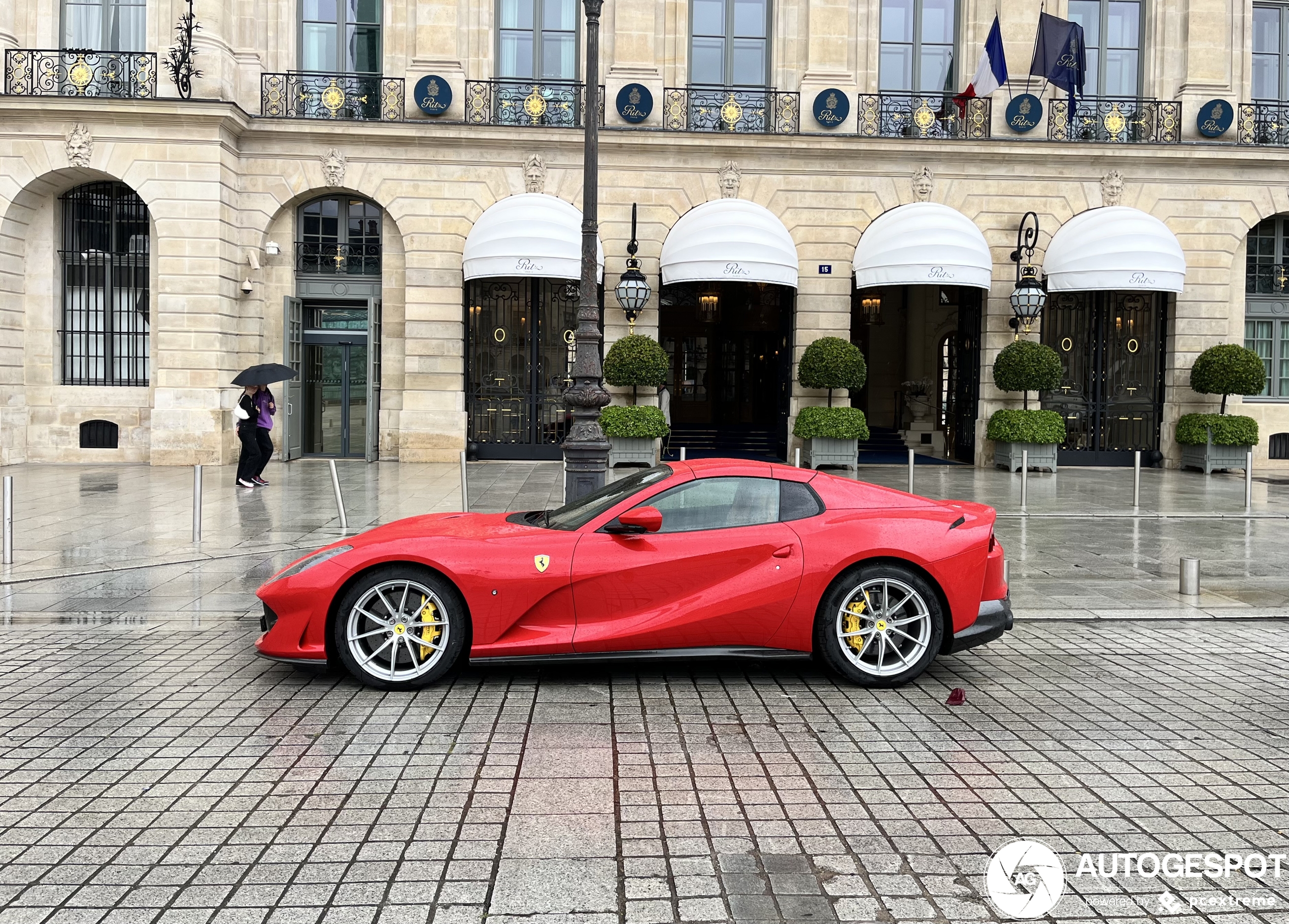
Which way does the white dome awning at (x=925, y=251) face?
toward the camera

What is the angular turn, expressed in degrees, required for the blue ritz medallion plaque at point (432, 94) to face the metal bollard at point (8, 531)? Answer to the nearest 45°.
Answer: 0° — it already faces it

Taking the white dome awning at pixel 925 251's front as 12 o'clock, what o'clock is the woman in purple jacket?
The woman in purple jacket is roughly at 2 o'clock from the white dome awning.

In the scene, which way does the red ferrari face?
to the viewer's left

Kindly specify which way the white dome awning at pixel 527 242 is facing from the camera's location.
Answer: facing the viewer

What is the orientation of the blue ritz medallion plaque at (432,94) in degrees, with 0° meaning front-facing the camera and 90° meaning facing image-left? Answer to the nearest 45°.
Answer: approximately 0°

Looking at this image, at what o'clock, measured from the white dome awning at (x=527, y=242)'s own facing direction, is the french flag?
The french flag is roughly at 9 o'clock from the white dome awning.

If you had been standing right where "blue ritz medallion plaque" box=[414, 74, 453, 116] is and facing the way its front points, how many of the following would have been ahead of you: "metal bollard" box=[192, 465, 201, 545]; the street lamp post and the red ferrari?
3

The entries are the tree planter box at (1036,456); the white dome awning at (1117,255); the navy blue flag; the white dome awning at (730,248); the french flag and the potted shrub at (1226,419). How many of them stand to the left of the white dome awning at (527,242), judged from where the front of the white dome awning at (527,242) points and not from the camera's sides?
6

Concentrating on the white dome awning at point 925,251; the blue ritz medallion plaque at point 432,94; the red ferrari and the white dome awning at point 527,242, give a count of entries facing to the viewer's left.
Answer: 1
